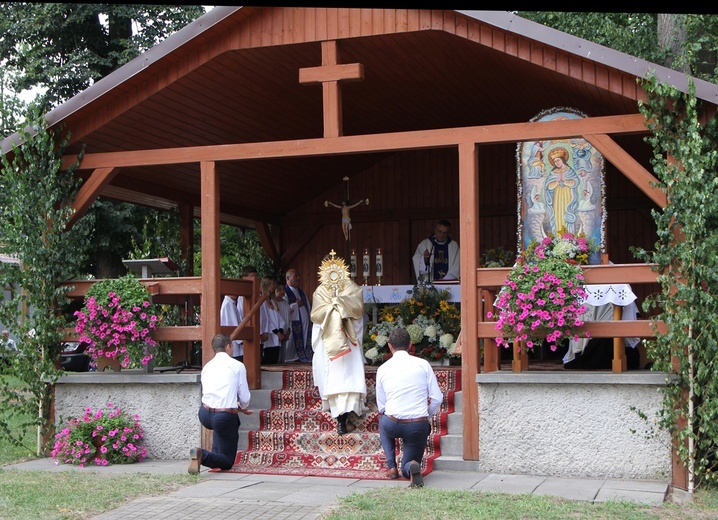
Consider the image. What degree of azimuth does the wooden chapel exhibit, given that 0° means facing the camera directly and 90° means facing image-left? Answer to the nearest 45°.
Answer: approximately 0°

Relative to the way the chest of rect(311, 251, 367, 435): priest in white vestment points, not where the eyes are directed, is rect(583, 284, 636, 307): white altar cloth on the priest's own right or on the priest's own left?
on the priest's own left

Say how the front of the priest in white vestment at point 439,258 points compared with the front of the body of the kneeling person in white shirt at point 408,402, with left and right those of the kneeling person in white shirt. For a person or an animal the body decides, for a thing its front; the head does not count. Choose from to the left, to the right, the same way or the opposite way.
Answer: the opposite way

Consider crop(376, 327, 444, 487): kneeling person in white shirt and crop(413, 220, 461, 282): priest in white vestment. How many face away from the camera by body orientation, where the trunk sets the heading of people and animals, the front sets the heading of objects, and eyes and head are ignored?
1

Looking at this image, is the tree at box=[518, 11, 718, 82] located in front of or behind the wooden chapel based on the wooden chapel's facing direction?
behind

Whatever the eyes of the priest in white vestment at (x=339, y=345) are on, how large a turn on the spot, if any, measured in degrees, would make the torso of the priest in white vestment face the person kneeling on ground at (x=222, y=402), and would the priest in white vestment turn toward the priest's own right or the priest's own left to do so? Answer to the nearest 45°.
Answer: approximately 45° to the priest's own right

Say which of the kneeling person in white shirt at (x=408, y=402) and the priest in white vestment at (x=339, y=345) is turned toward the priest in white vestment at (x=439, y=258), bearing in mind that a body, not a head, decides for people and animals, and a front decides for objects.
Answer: the kneeling person in white shirt

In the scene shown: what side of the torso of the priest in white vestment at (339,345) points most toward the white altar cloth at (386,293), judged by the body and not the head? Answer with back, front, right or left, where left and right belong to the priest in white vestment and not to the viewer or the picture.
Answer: back

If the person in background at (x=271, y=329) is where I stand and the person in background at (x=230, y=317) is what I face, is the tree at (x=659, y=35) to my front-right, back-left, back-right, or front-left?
back-right

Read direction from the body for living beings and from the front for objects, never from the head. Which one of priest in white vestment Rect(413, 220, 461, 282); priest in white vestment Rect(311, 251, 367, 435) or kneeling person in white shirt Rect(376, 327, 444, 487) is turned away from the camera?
the kneeling person in white shirt

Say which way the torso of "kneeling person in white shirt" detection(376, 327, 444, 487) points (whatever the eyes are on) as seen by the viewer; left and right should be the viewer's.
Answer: facing away from the viewer

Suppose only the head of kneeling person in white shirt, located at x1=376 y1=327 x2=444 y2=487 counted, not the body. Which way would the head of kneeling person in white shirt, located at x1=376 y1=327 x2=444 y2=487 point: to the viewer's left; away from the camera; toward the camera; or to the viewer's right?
away from the camera
